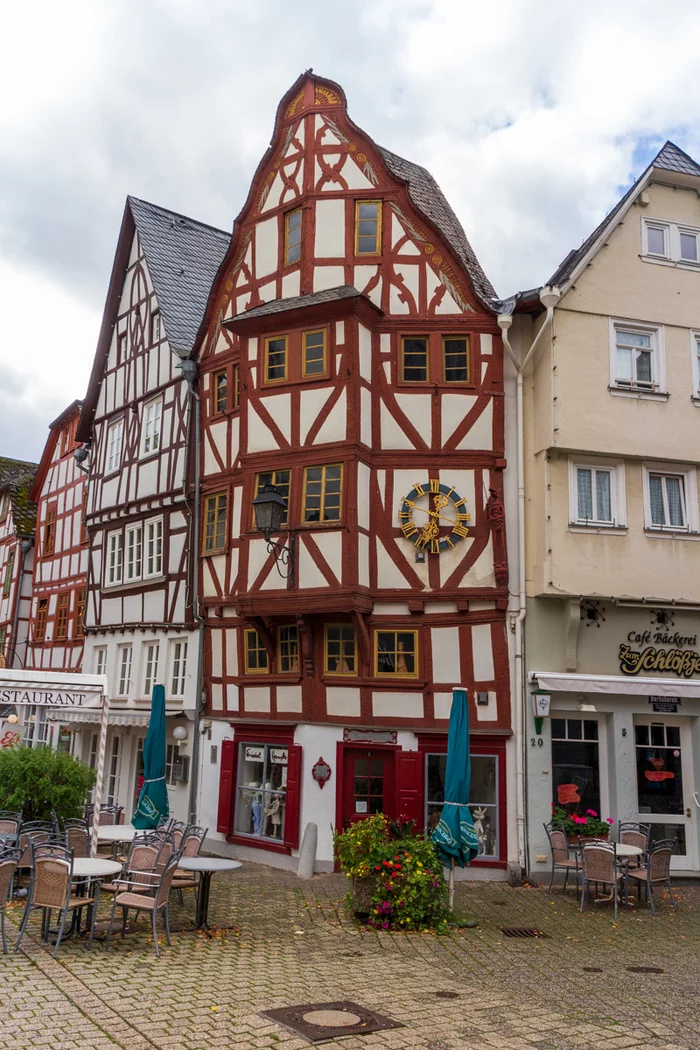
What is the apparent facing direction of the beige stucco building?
toward the camera

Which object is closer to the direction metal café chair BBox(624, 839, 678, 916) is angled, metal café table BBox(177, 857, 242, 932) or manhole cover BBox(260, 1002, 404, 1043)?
the metal café table

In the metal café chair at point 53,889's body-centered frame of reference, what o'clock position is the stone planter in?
The stone planter is roughly at 1 o'clock from the metal café chair.

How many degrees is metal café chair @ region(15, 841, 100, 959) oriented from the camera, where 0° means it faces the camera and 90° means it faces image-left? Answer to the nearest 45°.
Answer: approximately 225°

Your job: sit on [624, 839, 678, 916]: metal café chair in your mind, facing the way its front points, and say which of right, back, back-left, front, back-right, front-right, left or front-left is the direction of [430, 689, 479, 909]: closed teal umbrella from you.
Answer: left

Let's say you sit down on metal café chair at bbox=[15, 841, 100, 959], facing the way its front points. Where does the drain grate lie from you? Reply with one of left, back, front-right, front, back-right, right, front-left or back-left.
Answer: front-right

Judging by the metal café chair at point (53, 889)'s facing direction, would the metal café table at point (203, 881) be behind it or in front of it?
in front

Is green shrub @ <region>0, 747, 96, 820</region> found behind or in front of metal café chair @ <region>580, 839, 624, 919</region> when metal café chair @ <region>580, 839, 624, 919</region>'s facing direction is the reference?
behind

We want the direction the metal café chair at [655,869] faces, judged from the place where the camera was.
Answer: facing away from the viewer and to the left of the viewer

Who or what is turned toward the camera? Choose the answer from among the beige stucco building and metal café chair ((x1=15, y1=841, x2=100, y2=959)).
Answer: the beige stucco building

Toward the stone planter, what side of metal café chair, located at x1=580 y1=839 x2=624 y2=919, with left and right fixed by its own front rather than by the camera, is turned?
left

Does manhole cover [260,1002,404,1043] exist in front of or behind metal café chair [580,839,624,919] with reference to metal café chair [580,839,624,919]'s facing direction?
behind

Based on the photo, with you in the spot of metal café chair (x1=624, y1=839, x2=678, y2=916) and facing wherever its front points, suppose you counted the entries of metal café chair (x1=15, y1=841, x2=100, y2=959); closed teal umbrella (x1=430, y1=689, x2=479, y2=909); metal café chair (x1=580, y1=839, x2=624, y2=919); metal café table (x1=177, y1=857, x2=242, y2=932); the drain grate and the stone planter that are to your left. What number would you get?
6

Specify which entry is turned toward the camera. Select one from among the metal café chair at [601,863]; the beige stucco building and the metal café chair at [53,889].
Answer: the beige stucco building

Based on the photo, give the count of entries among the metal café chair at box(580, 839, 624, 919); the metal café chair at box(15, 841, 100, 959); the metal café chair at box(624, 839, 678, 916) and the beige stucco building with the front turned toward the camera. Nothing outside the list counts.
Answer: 1

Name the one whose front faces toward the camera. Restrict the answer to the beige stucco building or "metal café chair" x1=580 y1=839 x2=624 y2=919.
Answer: the beige stucco building

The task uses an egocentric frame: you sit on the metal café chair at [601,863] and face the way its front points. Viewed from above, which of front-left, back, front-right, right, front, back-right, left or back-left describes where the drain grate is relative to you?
back

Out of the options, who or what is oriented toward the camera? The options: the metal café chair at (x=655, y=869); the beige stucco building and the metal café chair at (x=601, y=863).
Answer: the beige stucco building
